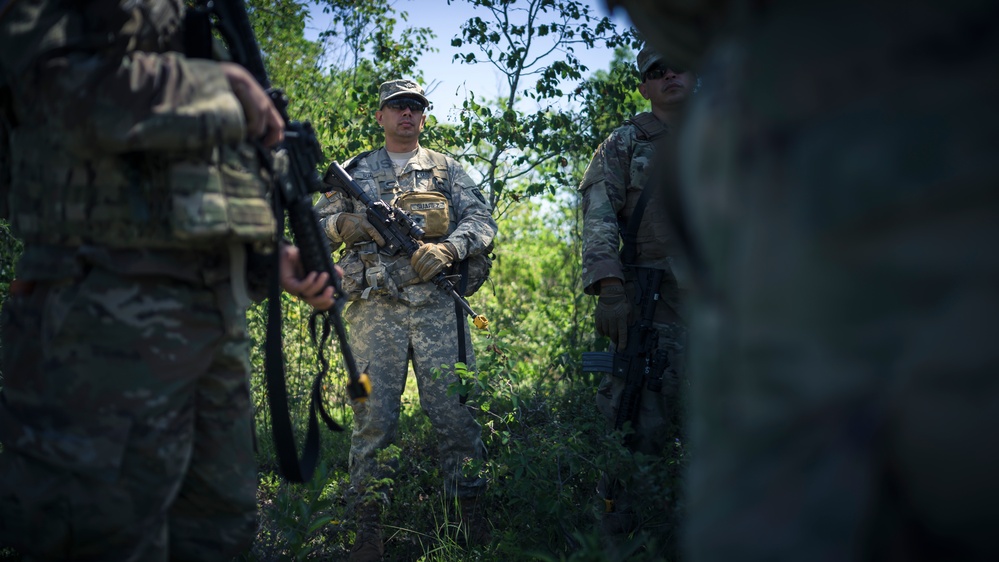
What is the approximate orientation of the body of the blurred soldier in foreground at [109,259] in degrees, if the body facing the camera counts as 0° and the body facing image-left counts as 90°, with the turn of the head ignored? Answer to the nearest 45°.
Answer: approximately 270°

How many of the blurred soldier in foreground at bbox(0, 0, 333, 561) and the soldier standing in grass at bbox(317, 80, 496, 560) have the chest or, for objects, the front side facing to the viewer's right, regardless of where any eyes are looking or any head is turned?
1

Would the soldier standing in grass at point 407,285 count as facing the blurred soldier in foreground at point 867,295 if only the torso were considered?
yes

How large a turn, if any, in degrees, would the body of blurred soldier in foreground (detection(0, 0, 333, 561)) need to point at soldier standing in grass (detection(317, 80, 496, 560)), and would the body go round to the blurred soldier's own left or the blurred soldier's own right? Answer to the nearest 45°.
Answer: approximately 45° to the blurred soldier's own left

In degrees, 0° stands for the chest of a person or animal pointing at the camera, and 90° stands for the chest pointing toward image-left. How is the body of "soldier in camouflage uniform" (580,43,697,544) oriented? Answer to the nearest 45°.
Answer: approximately 315°

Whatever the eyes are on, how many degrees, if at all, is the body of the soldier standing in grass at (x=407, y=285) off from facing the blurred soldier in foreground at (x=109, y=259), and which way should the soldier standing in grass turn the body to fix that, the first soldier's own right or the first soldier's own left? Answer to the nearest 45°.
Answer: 0° — they already face them

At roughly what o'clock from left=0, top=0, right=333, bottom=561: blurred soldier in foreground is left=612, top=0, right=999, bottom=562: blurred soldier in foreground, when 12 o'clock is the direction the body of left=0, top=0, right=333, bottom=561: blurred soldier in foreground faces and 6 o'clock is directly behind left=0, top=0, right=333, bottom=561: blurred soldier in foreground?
left=612, top=0, right=999, bottom=562: blurred soldier in foreground is roughly at 2 o'clock from left=0, top=0, right=333, bottom=561: blurred soldier in foreground.

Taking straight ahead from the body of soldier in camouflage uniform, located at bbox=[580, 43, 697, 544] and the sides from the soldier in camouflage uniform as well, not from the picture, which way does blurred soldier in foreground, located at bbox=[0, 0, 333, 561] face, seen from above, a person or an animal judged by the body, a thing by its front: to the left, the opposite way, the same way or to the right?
to the left

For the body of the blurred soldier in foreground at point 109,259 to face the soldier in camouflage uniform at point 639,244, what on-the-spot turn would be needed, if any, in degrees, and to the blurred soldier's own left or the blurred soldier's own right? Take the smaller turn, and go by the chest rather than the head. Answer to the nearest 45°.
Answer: approximately 45° to the blurred soldier's own left
